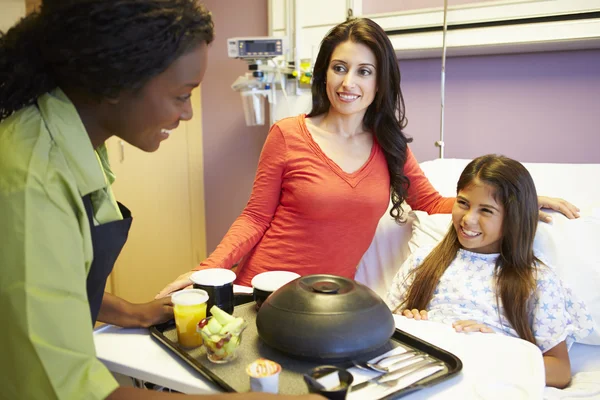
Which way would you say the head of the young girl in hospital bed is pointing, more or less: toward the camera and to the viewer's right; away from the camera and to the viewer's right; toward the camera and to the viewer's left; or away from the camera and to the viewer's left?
toward the camera and to the viewer's left

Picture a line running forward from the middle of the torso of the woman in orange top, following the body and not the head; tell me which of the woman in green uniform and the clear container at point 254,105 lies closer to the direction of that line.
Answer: the woman in green uniform

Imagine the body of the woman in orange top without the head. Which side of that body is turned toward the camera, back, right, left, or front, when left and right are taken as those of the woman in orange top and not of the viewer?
front

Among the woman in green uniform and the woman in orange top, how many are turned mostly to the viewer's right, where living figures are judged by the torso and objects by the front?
1

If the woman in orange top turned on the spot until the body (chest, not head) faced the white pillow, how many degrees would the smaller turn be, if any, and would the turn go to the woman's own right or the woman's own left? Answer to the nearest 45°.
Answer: approximately 90° to the woman's own left

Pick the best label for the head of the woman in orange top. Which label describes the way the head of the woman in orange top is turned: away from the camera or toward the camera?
toward the camera

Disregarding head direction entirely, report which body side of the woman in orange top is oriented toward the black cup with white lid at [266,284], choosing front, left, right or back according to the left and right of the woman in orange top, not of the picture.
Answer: front

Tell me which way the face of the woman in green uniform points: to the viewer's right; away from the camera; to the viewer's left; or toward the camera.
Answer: to the viewer's right

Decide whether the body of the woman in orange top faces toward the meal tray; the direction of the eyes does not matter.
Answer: yes

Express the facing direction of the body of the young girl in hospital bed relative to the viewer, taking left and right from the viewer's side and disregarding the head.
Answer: facing the viewer and to the left of the viewer

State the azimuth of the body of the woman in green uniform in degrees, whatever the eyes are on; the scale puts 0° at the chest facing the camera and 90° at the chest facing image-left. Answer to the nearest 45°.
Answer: approximately 270°

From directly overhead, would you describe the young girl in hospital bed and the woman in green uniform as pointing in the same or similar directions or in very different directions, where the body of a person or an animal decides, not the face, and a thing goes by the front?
very different directions

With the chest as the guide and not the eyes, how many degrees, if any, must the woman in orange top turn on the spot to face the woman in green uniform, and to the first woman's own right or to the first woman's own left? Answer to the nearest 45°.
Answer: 0° — they already face them

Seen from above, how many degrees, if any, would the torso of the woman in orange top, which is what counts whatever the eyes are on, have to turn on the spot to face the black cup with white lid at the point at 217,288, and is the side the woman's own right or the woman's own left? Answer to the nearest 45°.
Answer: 0° — they already face it

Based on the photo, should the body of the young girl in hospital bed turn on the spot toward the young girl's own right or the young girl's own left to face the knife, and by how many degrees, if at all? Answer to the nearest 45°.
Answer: approximately 45° to the young girl's own left
